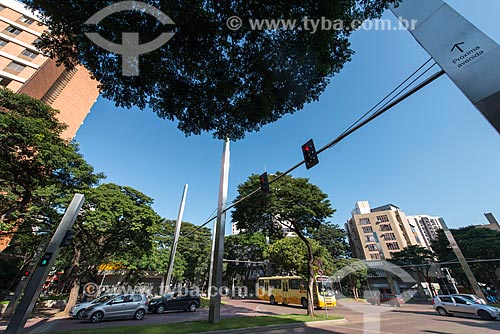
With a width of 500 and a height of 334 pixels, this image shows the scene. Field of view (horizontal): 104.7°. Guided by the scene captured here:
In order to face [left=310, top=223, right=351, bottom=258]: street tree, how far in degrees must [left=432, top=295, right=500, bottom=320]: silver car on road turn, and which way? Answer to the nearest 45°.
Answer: approximately 135° to its left

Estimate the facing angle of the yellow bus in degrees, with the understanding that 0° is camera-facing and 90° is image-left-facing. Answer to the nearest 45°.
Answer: approximately 315°

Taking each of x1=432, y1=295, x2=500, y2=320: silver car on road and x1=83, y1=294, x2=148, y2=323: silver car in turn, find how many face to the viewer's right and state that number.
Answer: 1

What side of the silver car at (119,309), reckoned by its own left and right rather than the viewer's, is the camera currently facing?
left

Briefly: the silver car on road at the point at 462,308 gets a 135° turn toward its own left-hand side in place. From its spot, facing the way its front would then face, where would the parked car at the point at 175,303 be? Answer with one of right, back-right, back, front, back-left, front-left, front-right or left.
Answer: left

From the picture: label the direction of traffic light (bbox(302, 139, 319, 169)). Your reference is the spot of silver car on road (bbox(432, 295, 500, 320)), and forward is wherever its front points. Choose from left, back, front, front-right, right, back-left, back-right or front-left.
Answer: right

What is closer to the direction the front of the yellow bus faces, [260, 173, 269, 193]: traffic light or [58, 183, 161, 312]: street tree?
the traffic light
